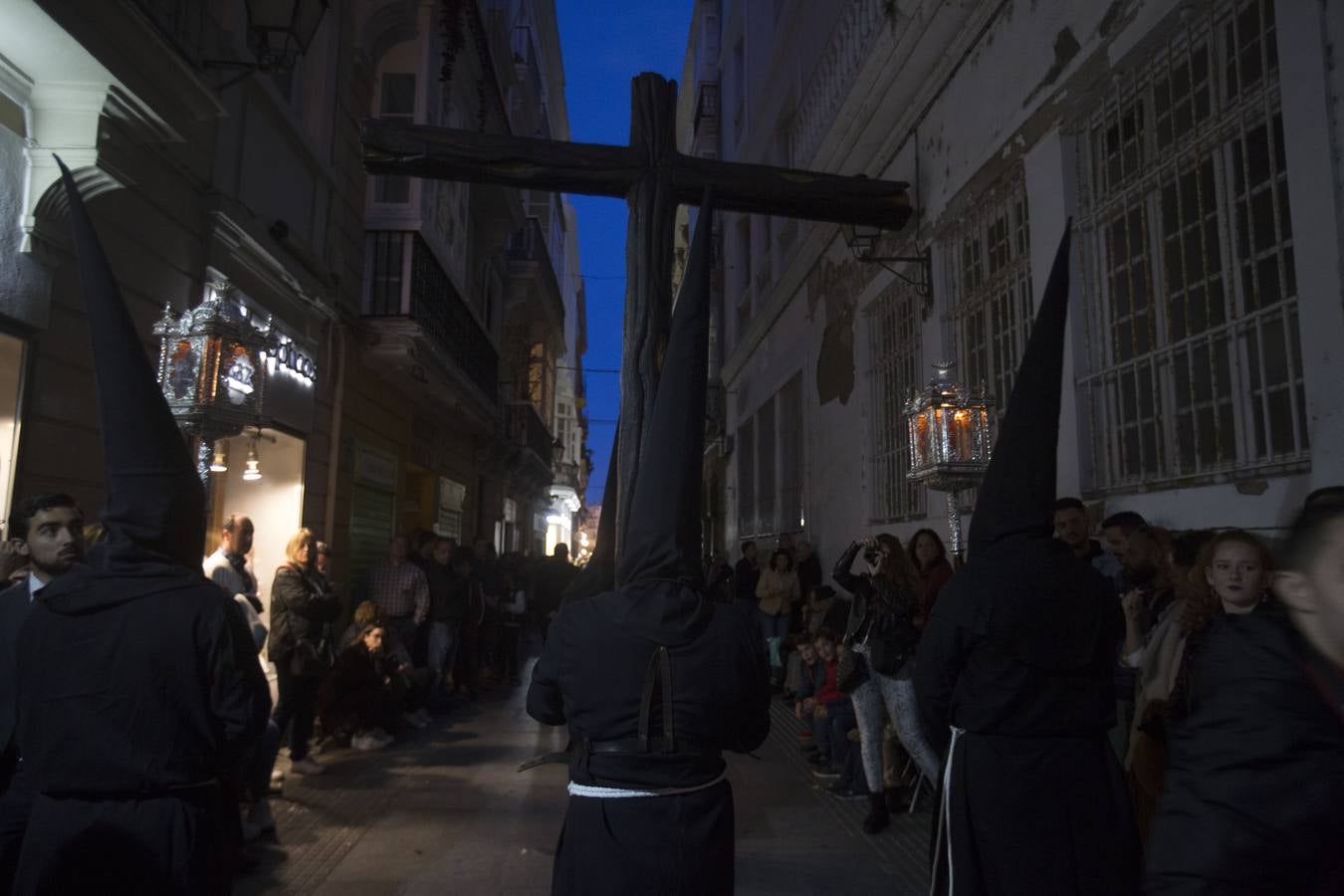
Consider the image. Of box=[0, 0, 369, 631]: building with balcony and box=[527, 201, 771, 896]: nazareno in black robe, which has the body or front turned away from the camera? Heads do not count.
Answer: the nazareno in black robe

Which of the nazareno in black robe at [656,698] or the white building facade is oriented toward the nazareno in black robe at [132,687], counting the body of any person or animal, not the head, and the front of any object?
the white building facade

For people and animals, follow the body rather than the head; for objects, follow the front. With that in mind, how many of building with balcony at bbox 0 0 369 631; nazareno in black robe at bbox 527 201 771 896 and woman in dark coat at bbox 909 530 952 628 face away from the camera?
1

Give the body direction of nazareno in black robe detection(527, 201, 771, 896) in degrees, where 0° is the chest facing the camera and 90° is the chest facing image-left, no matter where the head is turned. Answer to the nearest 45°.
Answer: approximately 180°

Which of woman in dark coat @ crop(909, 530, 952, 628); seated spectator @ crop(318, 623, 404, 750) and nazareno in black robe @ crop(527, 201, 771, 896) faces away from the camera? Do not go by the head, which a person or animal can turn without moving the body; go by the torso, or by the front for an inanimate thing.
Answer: the nazareno in black robe

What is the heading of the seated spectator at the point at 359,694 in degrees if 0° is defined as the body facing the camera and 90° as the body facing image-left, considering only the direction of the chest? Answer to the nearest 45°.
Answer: approximately 315°

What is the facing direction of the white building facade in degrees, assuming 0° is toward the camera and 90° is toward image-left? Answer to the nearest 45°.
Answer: approximately 45°

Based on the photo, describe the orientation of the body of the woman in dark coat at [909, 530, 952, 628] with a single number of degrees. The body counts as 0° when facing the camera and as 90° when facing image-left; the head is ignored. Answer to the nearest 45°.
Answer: approximately 45°

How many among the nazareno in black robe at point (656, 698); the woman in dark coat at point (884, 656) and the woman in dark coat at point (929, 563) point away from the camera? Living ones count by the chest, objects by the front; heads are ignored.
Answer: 1

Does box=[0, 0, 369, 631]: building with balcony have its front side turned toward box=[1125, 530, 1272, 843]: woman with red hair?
yes
